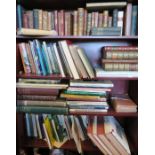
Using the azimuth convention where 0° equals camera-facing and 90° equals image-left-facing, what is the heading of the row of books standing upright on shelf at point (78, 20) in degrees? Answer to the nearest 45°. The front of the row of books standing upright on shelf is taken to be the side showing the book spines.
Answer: approximately 0°
